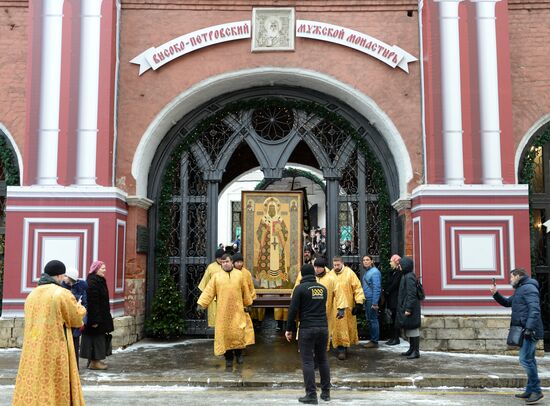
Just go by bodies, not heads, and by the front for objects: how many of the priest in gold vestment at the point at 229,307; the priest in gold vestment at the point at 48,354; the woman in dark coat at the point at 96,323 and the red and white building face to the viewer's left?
0

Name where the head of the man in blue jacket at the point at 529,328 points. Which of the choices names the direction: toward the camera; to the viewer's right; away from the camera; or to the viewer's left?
to the viewer's left

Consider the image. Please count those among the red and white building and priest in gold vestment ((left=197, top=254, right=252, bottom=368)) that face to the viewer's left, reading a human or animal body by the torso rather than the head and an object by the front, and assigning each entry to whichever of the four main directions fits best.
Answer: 0

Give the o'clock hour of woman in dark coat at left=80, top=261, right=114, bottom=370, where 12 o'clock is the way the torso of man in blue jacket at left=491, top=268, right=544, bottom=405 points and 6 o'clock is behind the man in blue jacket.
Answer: The woman in dark coat is roughly at 12 o'clock from the man in blue jacket.

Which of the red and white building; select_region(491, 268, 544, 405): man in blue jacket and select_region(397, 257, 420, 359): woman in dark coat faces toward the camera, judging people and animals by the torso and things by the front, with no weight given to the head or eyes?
the red and white building

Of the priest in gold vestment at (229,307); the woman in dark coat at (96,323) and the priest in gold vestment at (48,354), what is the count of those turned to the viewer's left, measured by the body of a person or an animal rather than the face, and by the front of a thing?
0

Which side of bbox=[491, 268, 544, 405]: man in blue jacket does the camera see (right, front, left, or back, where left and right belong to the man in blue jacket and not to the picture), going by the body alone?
left

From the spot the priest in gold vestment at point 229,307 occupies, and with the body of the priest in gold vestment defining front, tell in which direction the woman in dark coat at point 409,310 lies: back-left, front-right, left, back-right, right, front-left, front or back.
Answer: left

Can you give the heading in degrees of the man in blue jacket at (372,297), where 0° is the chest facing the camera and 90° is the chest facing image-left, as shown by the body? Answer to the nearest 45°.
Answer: approximately 45°

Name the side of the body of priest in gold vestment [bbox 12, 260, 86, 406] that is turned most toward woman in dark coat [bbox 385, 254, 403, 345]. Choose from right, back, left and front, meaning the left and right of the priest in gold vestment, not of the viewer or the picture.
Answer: front

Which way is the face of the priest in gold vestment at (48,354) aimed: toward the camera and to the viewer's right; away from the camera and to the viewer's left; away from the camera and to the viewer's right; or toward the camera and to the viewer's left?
away from the camera and to the viewer's right

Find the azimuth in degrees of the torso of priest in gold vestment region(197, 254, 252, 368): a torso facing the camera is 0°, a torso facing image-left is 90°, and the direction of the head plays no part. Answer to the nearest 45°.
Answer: approximately 0°

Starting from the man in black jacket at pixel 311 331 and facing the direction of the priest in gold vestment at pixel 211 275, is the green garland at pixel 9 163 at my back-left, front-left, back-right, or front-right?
front-left

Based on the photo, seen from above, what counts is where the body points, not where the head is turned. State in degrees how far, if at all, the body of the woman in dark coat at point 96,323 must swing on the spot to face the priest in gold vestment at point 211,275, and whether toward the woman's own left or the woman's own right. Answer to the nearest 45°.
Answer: approximately 45° to the woman's own left
